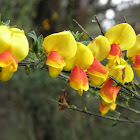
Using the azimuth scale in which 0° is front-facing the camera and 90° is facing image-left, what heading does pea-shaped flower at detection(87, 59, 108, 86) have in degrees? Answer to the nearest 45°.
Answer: approximately 0°

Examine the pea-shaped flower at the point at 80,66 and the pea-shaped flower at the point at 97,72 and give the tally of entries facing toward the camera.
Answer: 2

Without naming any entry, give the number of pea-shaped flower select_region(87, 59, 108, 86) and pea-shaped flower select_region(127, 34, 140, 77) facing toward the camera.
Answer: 2

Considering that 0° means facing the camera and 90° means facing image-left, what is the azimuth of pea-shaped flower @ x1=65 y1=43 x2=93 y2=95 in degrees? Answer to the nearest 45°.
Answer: approximately 0°
